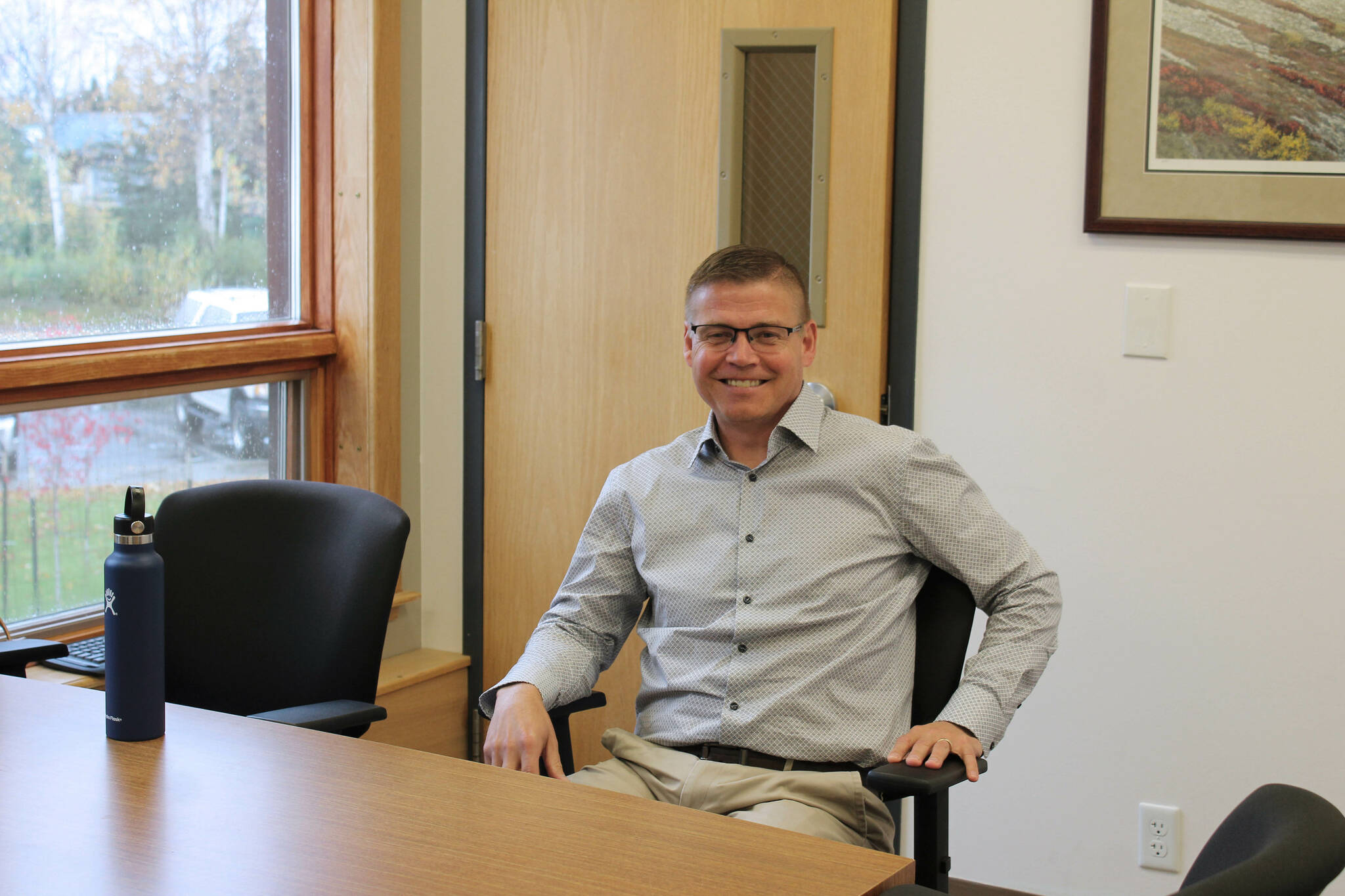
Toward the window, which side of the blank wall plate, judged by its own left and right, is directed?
right

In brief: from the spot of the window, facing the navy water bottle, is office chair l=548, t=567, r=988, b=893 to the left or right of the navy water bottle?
left

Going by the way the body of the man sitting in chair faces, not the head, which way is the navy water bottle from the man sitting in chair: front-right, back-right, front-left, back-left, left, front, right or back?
front-right

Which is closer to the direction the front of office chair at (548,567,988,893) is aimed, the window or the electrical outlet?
the window

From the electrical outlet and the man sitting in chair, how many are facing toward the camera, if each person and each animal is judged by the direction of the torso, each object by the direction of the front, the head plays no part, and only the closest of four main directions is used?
2

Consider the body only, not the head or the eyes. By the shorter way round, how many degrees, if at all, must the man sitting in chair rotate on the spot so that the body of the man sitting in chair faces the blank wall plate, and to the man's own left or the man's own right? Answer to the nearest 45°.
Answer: approximately 135° to the man's own left

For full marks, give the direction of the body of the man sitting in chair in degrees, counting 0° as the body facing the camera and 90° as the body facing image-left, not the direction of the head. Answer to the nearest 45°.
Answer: approximately 0°
